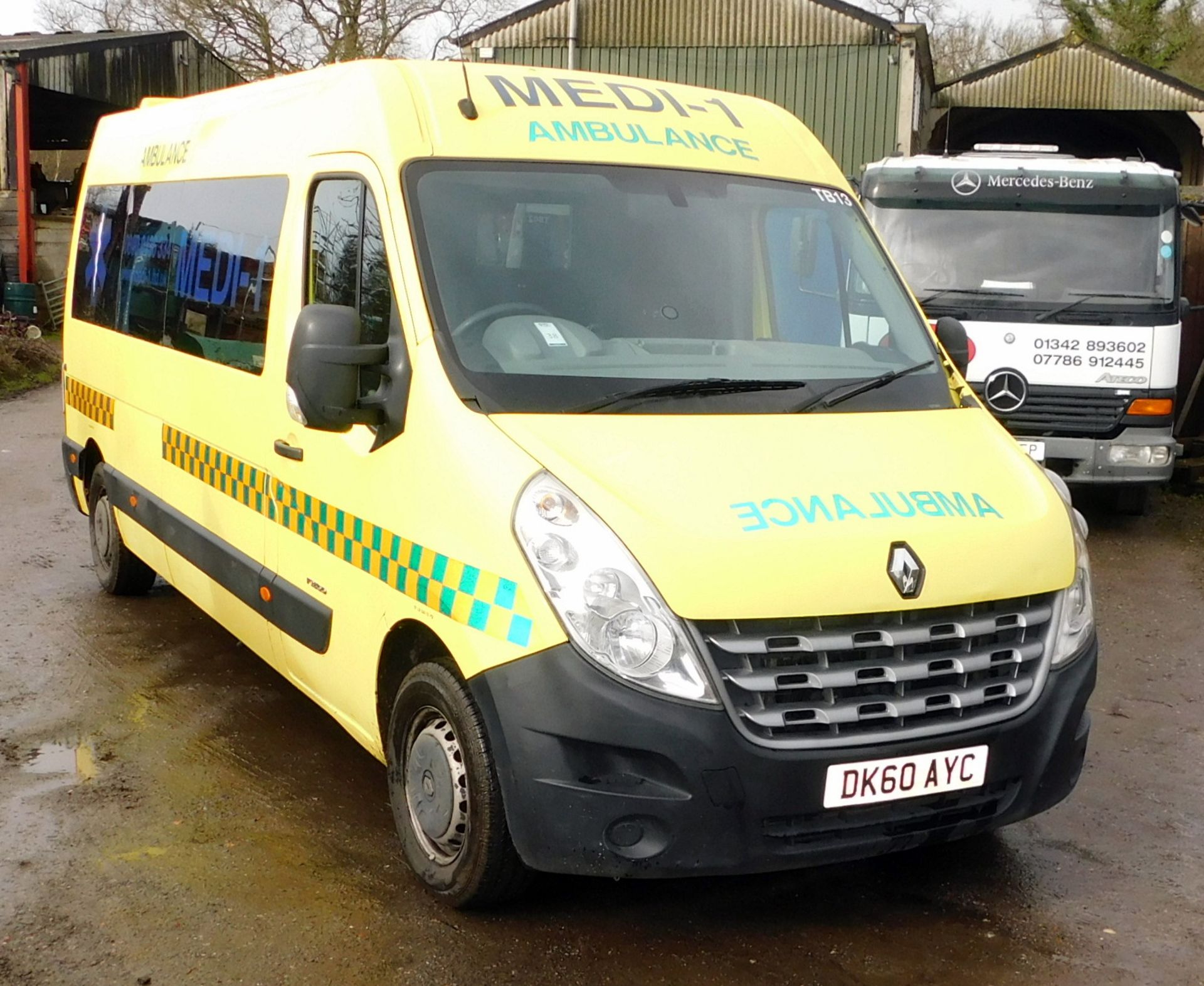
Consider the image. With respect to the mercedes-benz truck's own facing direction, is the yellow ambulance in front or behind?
in front

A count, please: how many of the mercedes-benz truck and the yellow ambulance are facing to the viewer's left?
0

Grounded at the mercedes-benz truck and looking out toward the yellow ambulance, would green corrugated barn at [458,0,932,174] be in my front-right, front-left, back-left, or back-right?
back-right

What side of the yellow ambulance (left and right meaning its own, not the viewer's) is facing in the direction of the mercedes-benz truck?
left

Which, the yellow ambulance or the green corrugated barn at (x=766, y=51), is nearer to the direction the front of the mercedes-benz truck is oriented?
the yellow ambulance

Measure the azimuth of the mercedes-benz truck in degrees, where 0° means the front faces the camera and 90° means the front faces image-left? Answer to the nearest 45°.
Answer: approximately 0°

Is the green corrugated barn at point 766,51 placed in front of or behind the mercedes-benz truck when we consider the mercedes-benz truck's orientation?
behind

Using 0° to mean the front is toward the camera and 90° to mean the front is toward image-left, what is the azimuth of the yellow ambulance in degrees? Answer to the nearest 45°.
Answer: approximately 315°

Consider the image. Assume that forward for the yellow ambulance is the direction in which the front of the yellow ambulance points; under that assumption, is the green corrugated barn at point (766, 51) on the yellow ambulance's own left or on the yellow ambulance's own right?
on the yellow ambulance's own left
